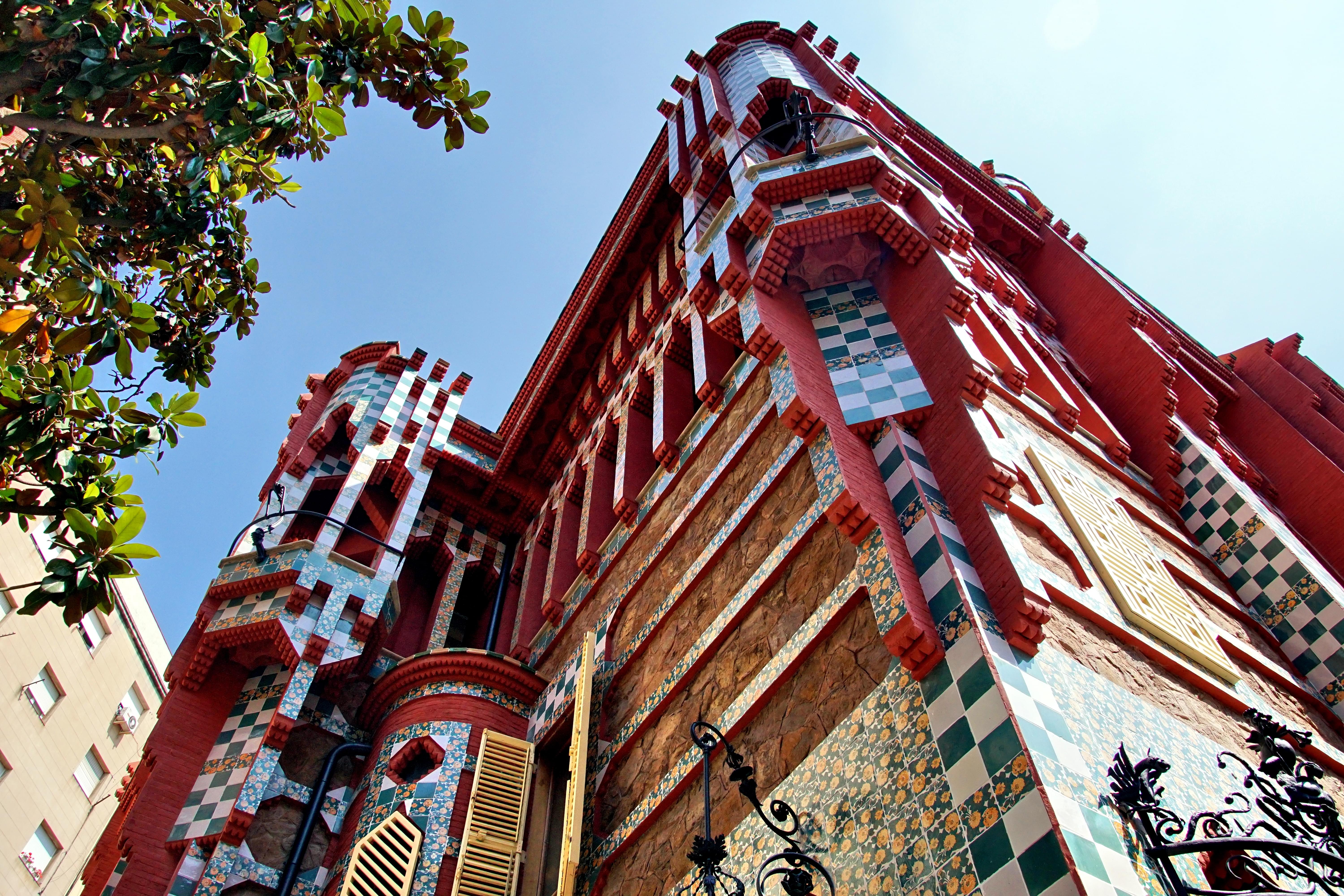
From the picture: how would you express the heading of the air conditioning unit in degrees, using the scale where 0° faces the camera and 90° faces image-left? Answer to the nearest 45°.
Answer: approximately 315°
